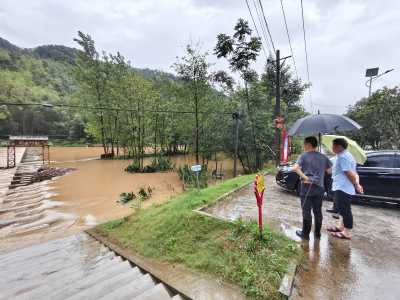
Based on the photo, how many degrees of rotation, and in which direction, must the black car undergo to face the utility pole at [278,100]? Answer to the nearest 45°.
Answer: approximately 45° to its right

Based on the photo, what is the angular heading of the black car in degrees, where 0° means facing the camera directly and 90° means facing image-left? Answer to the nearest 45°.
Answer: approximately 90°

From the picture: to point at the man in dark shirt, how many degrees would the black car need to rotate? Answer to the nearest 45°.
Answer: approximately 45° to its left

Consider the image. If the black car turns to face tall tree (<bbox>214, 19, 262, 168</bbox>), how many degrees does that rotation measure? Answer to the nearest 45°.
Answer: approximately 45° to its right

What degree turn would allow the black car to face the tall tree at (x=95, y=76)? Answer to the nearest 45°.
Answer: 0° — it already faces it

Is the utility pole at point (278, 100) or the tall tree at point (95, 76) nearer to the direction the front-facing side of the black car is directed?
the tall tree
